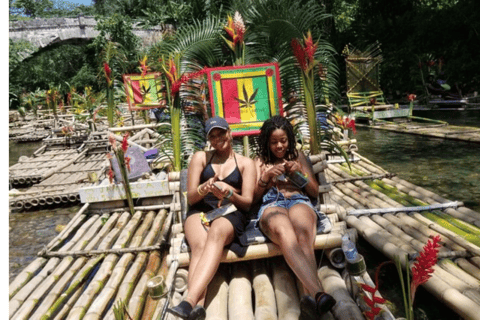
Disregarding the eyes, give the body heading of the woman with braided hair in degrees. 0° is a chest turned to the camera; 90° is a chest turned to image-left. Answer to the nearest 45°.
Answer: approximately 0°

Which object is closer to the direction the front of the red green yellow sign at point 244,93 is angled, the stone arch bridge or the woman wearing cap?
the woman wearing cap

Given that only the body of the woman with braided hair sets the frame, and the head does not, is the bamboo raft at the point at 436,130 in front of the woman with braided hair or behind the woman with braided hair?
behind

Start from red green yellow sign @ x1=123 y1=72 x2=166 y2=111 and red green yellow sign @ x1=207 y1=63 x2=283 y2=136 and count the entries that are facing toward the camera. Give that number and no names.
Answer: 2

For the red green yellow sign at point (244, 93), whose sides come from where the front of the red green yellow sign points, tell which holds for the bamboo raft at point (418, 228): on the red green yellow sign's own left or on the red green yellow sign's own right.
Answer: on the red green yellow sign's own left
